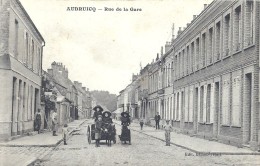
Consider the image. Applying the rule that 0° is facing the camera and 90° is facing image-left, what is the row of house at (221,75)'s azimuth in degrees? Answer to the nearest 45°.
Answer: approximately 45°

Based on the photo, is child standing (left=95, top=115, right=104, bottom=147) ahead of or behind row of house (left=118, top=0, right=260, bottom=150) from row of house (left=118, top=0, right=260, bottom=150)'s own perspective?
ahead
